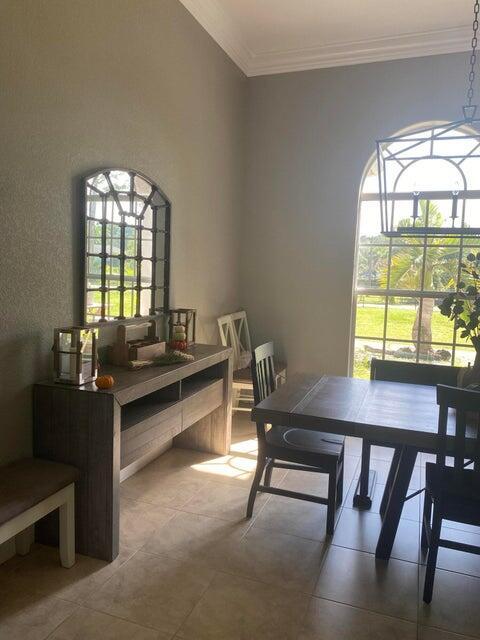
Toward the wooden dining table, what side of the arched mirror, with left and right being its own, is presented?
front

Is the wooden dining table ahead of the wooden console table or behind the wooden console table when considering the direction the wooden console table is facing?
ahead

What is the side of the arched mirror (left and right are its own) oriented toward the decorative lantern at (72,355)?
right

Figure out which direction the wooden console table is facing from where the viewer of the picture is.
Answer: facing the viewer and to the right of the viewer

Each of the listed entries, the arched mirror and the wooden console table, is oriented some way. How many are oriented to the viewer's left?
0

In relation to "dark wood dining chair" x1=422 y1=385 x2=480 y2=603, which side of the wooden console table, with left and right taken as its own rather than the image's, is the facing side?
front

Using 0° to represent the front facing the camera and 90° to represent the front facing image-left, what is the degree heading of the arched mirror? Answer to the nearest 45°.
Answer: approximately 315°

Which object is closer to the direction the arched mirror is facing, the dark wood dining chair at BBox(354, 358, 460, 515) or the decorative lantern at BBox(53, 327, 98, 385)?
the dark wood dining chair
